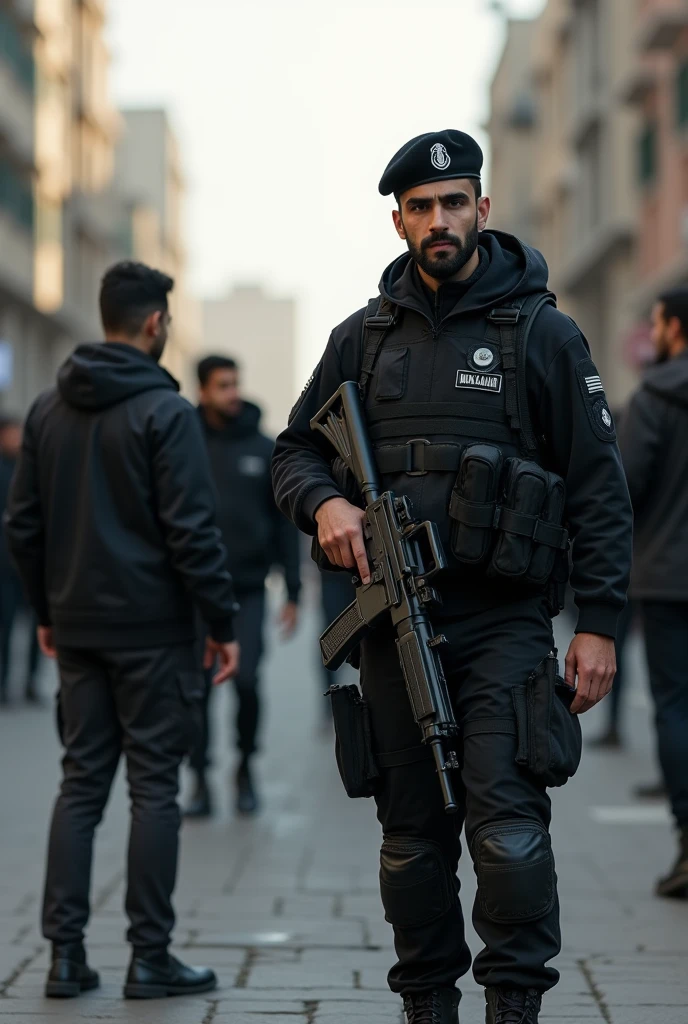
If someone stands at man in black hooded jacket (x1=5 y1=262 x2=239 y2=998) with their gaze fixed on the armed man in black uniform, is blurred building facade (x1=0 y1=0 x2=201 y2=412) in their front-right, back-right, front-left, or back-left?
back-left

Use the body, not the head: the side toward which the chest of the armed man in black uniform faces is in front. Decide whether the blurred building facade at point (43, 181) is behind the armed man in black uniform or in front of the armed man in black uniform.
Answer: behind

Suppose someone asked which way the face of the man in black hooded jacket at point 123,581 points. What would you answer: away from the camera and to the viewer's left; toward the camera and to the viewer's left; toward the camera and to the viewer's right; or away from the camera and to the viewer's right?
away from the camera and to the viewer's right

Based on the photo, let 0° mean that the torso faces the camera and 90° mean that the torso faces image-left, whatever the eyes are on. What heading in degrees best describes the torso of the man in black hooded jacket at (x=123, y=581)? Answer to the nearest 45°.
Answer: approximately 225°

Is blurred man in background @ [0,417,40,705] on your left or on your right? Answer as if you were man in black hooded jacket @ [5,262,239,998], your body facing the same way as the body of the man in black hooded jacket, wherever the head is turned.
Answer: on your left

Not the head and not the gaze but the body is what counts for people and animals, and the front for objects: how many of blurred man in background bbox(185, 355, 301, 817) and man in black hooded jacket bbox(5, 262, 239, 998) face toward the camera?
1

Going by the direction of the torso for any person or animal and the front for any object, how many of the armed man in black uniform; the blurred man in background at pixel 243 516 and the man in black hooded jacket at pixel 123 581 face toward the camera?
2

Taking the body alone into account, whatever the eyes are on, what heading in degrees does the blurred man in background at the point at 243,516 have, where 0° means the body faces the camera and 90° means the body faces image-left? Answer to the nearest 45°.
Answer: approximately 0°
